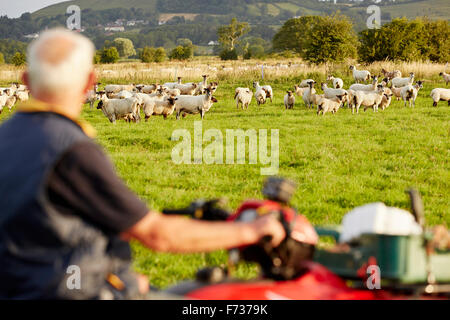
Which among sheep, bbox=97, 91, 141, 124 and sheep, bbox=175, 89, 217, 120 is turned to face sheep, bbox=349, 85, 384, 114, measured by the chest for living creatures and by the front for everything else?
sheep, bbox=175, 89, 217, 120

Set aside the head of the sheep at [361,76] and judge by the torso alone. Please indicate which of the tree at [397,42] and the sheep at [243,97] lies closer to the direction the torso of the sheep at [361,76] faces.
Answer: the sheep

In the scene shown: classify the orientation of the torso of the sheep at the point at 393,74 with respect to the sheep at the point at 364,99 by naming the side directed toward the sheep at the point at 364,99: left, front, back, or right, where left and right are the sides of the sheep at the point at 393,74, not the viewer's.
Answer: left

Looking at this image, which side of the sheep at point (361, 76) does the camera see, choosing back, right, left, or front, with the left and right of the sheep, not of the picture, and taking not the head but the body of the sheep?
left

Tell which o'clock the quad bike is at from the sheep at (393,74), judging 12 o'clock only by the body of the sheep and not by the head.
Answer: The quad bike is roughly at 9 o'clock from the sheep.

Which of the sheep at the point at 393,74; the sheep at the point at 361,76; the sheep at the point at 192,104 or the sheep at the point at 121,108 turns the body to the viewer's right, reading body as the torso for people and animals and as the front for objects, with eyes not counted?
the sheep at the point at 192,104

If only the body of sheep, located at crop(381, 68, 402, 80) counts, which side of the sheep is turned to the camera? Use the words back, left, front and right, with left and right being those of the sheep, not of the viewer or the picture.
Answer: left

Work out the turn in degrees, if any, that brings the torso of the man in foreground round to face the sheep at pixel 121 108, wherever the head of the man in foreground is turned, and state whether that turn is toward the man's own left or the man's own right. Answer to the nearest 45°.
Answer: approximately 45° to the man's own left

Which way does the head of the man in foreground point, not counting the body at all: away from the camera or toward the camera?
away from the camera

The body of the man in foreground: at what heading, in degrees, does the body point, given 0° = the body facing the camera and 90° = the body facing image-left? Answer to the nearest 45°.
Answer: approximately 225°

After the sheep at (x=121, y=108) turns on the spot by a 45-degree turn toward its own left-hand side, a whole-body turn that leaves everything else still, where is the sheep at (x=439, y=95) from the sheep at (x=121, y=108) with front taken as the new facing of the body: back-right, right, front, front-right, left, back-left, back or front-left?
back-left

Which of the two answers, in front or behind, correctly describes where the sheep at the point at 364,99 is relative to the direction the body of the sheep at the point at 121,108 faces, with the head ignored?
behind

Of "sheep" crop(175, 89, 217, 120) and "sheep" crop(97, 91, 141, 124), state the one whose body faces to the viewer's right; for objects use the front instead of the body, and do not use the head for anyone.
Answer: "sheep" crop(175, 89, 217, 120)

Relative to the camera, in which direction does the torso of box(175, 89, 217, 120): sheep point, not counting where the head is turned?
to the viewer's right

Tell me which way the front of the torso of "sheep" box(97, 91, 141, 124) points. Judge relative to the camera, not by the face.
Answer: to the viewer's left

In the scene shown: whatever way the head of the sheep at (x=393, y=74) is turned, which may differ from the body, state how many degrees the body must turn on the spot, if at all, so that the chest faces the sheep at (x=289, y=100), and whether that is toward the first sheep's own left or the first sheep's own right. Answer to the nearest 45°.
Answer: approximately 90° to the first sheep's own left
